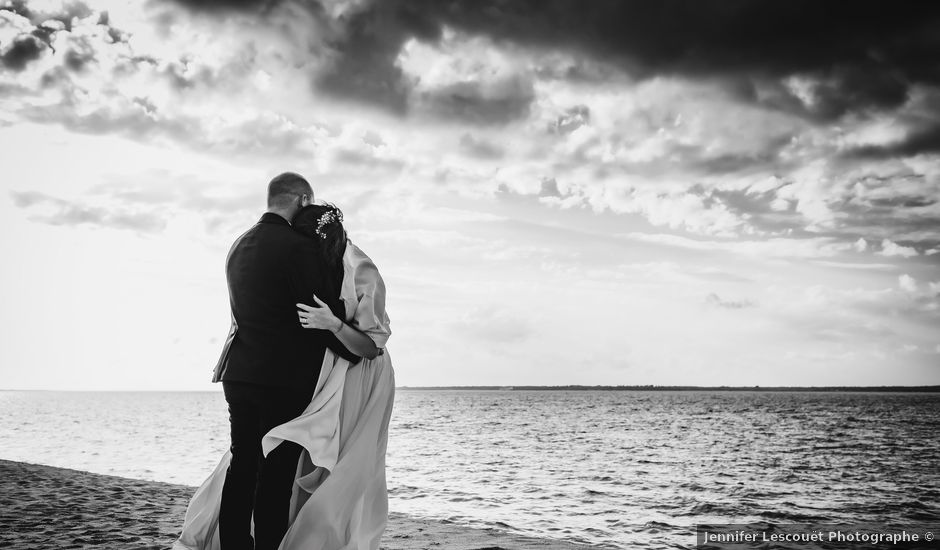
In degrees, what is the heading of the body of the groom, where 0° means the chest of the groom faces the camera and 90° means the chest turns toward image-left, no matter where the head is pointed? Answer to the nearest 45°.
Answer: approximately 225°

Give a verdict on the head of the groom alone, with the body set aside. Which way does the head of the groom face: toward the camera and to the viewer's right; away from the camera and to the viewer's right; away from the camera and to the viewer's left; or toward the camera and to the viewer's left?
away from the camera and to the viewer's right
